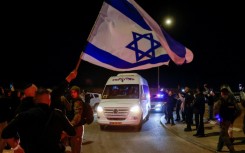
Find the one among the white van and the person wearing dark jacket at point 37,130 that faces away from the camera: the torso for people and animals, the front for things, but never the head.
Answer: the person wearing dark jacket

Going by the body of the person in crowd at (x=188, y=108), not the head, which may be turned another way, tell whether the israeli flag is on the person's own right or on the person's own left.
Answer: on the person's own left

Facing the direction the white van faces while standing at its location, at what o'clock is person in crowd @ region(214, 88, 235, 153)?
The person in crowd is roughly at 11 o'clock from the white van.

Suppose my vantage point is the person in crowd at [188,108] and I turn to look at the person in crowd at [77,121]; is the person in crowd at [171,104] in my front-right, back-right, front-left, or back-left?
back-right

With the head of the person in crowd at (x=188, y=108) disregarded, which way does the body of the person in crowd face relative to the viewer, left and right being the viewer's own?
facing to the left of the viewer

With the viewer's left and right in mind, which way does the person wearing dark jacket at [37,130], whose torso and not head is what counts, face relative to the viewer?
facing away from the viewer

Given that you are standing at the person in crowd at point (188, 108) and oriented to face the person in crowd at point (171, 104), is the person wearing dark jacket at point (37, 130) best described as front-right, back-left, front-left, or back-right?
back-left

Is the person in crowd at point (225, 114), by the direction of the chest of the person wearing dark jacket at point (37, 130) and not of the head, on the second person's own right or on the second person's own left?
on the second person's own right

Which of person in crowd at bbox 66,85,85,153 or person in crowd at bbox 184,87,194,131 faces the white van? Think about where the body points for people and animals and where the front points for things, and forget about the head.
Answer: person in crowd at bbox 184,87,194,131

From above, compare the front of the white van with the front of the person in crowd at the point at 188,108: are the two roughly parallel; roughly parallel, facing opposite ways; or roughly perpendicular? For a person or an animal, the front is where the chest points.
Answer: roughly perpendicular
